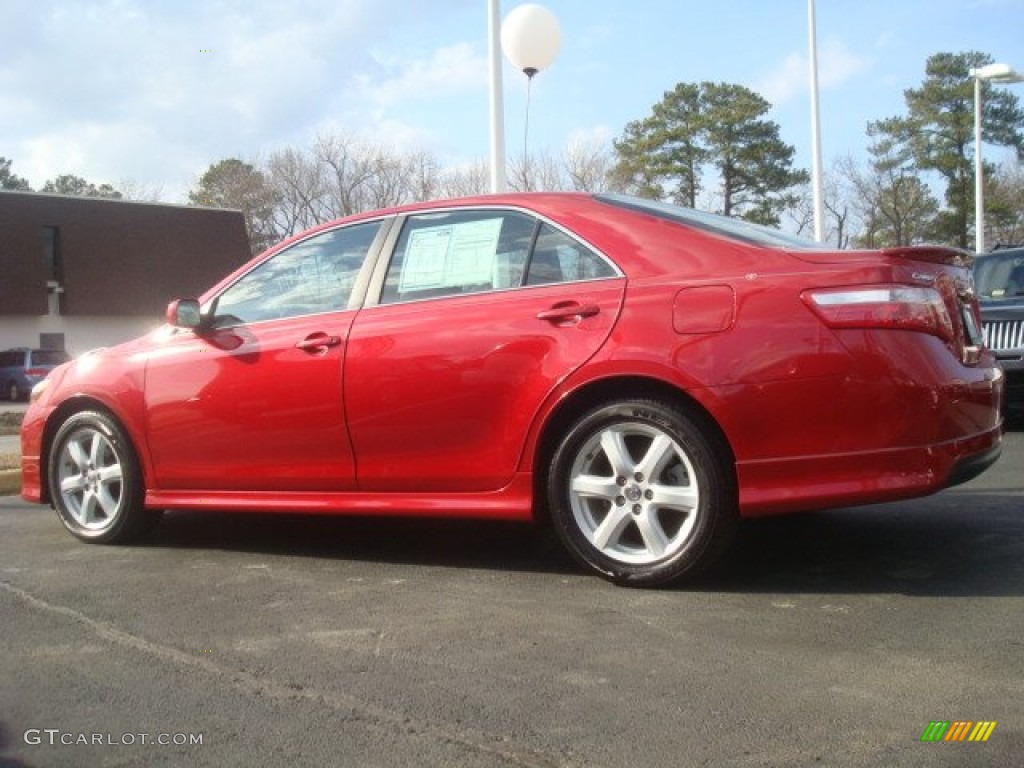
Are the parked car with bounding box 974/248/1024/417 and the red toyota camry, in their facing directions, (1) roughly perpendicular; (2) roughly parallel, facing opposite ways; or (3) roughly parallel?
roughly perpendicular

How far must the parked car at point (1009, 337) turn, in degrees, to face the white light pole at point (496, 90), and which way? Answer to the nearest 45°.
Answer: approximately 90° to its right

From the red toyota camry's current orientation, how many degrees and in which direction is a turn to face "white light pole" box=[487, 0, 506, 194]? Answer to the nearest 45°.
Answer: approximately 45° to its right

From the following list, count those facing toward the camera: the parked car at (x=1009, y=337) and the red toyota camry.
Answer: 1

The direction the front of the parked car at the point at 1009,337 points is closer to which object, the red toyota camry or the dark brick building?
the red toyota camry

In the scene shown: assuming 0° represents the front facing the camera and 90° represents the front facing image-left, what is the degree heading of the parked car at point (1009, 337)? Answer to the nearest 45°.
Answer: approximately 0°

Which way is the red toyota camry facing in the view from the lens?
facing away from the viewer and to the left of the viewer

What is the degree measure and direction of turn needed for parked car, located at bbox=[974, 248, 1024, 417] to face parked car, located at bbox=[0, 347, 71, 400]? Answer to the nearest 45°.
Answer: approximately 135° to its right

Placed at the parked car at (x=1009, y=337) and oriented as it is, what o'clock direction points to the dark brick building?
The dark brick building is roughly at 4 o'clock from the parked car.
